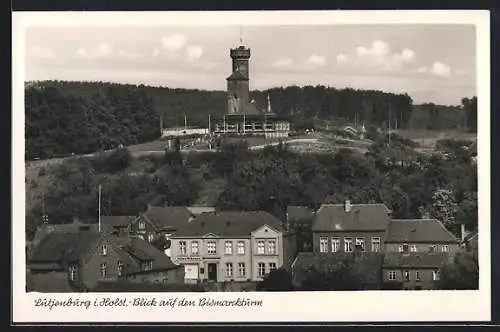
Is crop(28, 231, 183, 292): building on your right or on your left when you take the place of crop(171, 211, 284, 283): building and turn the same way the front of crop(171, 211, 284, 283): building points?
on your right

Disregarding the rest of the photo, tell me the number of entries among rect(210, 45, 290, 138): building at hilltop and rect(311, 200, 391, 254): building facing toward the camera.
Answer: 2

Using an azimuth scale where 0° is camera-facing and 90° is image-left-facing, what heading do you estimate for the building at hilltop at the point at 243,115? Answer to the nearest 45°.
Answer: approximately 0°

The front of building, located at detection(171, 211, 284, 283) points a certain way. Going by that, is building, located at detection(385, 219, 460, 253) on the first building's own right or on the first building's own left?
on the first building's own left

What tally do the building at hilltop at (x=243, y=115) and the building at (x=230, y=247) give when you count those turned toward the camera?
2

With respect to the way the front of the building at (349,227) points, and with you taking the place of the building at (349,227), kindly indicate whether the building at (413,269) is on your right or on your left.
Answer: on your left

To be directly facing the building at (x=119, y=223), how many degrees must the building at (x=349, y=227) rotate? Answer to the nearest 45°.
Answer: approximately 90° to its right

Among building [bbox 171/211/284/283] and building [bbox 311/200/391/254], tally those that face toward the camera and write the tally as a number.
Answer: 2

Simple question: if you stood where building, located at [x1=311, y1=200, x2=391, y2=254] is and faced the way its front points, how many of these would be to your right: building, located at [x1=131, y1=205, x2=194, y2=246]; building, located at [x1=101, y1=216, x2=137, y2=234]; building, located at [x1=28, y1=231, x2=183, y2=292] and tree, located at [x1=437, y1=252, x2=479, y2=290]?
3

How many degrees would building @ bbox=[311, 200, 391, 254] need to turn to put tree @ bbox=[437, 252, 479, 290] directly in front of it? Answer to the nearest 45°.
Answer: approximately 90° to its left

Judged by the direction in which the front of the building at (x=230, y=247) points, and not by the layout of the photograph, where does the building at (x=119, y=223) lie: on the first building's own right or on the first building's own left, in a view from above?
on the first building's own right
